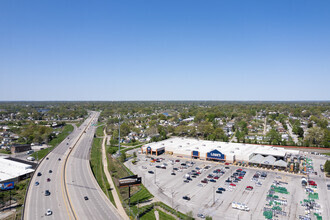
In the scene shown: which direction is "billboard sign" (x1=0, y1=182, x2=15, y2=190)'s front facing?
toward the camera

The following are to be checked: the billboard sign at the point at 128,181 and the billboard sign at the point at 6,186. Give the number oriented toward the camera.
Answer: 2

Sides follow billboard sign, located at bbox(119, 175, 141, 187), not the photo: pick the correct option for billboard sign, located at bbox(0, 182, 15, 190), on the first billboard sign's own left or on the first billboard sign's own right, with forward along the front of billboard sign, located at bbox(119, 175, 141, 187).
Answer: on the first billboard sign's own right

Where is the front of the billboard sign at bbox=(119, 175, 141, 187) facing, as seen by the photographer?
facing the viewer

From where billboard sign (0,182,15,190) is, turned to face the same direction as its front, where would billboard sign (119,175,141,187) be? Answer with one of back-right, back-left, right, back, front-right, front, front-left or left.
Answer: front-left
